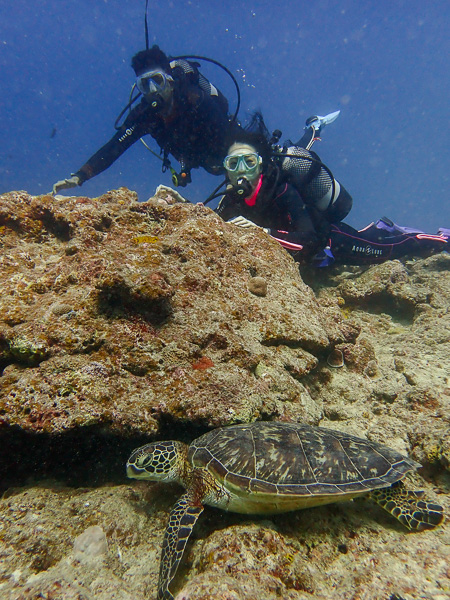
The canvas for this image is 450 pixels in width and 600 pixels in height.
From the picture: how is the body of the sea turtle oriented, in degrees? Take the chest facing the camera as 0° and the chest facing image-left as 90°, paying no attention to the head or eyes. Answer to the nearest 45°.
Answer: approximately 90°
